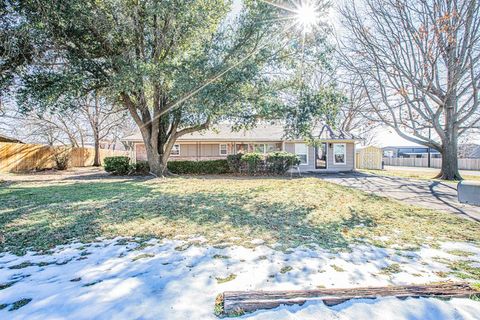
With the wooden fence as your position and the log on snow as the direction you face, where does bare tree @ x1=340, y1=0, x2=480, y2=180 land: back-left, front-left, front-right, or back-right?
front-left

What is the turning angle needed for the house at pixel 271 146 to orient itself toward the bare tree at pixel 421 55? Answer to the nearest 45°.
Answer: approximately 45° to its left

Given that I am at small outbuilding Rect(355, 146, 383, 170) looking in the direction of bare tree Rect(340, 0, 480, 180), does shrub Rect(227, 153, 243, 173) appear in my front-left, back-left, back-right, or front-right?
front-right

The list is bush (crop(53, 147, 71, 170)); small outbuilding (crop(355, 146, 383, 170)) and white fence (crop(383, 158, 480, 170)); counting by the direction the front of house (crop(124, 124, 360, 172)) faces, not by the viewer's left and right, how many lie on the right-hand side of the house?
1

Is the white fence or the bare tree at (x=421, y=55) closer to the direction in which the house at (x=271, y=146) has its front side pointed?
the bare tree

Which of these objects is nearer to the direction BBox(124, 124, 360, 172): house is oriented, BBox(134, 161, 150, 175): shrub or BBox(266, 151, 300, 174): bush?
the bush

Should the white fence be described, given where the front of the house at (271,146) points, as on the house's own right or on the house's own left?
on the house's own left

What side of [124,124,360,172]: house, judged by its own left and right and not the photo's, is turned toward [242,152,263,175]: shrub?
front

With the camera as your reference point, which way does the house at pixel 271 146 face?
facing the viewer

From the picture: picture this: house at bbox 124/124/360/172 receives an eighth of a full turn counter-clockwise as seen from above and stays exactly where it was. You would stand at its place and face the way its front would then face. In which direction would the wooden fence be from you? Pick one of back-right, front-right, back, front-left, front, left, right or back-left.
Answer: back-right

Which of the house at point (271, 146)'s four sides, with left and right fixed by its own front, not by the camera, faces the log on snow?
front

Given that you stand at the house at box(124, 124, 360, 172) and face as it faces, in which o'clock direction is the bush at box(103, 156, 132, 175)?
The bush is roughly at 2 o'clock from the house.

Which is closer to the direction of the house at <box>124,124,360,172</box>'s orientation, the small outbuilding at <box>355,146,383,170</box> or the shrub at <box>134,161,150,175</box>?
the shrub

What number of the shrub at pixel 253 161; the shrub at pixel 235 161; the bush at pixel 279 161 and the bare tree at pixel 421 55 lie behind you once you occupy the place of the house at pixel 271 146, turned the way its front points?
0

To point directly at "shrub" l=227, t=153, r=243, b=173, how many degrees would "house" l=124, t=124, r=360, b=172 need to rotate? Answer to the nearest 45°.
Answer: approximately 45° to its right

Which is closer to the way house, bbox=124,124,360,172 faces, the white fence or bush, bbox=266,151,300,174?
the bush
